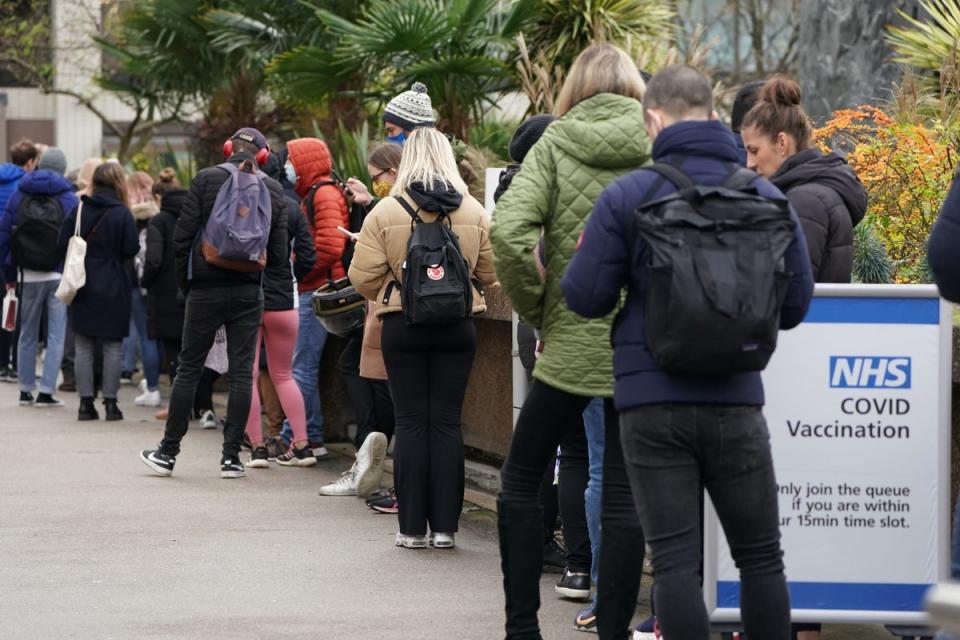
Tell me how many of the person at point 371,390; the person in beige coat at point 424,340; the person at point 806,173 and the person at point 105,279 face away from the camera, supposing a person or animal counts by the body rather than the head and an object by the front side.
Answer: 2

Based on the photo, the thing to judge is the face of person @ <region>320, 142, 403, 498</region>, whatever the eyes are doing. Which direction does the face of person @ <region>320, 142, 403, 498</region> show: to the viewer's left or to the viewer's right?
to the viewer's left

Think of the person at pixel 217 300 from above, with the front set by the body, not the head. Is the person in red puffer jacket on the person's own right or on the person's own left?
on the person's own right

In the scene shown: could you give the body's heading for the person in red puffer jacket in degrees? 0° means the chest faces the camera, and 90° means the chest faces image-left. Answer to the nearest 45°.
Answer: approximately 90°

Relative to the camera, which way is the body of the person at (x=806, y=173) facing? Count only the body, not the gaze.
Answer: to the viewer's left

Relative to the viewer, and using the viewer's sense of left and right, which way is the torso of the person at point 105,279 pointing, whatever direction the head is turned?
facing away from the viewer

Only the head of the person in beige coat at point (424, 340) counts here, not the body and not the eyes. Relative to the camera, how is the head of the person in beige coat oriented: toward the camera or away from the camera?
away from the camera

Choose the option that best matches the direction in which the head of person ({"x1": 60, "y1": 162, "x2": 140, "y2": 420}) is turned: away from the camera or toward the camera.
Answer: away from the camera

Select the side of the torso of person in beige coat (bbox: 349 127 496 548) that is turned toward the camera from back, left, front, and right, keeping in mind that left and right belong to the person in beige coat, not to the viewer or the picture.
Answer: back

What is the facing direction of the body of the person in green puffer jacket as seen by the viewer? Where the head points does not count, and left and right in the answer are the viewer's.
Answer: facing away from the viewer and to the left of the viewer

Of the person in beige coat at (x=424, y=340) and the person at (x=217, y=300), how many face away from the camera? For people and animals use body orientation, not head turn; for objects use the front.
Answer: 2

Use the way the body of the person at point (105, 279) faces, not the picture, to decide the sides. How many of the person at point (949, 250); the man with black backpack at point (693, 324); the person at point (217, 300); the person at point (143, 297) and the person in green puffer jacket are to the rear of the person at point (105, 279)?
4
